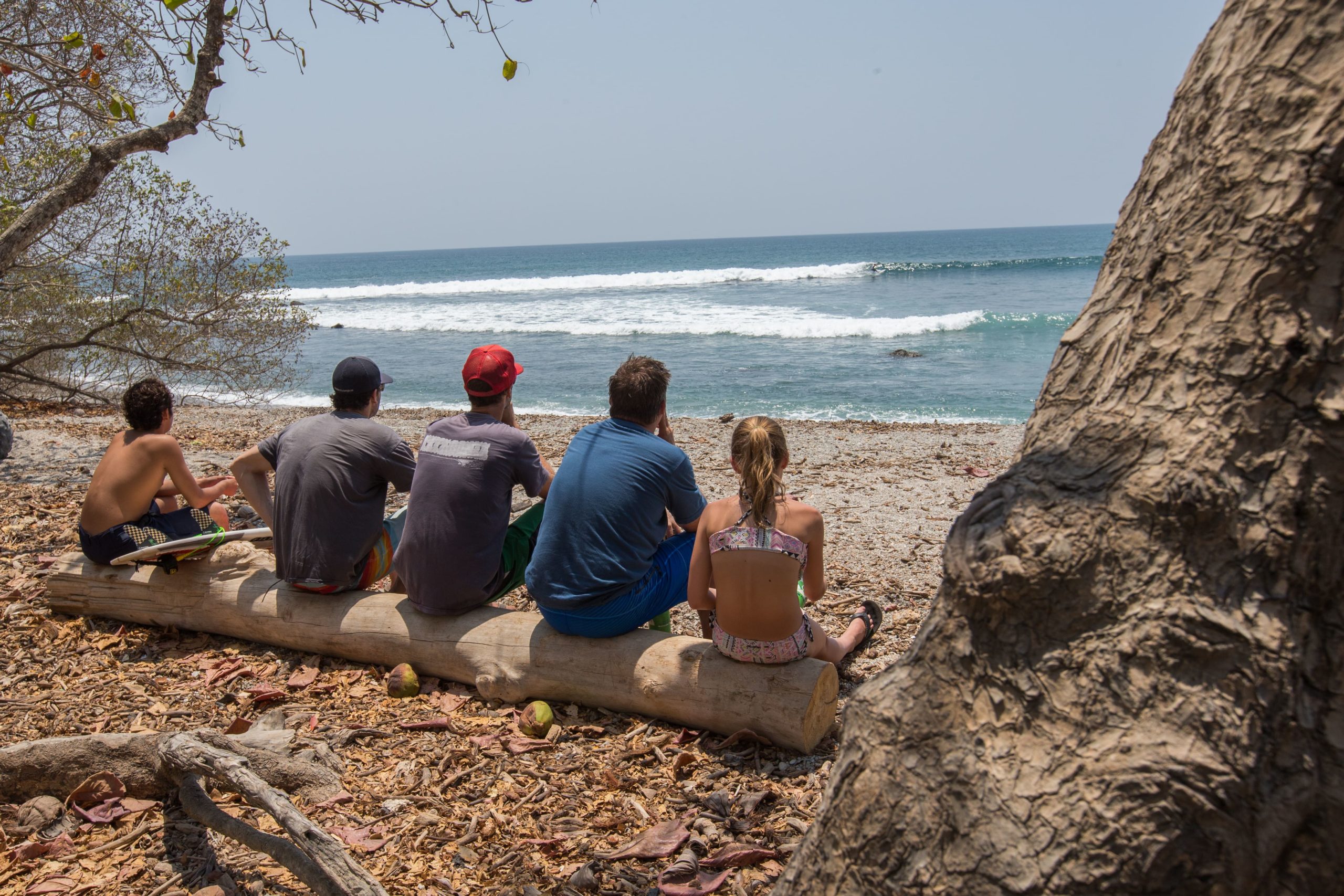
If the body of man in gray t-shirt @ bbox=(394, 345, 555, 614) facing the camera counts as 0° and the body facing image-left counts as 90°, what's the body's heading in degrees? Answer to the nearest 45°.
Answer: approximately 225°

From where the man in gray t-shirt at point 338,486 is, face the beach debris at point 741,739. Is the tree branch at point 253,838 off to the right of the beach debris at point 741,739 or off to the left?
right

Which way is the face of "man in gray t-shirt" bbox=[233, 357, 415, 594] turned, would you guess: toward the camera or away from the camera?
away from the camera

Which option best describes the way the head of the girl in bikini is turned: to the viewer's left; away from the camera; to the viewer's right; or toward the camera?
away from the camera

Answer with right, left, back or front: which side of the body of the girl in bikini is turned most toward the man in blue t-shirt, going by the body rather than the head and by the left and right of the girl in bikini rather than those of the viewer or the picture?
left

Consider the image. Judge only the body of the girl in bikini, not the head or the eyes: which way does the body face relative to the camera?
away from the camera

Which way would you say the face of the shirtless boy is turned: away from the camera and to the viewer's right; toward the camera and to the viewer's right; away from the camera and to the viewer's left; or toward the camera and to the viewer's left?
away from the camera and to the viewer's right

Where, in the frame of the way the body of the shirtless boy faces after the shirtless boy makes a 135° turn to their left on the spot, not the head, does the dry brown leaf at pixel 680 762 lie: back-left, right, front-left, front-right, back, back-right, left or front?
back-left

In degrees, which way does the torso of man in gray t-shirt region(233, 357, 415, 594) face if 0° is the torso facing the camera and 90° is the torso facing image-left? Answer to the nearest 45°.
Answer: approximately 225°

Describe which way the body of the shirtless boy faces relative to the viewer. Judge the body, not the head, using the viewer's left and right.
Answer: facing away from the viewer and to the right of the viewer

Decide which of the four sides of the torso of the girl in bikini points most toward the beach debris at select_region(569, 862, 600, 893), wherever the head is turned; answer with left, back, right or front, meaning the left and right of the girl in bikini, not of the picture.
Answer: back

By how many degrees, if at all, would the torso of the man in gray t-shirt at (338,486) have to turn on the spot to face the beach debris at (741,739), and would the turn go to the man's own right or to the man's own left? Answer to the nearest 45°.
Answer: approximately 90° to the man's own right
